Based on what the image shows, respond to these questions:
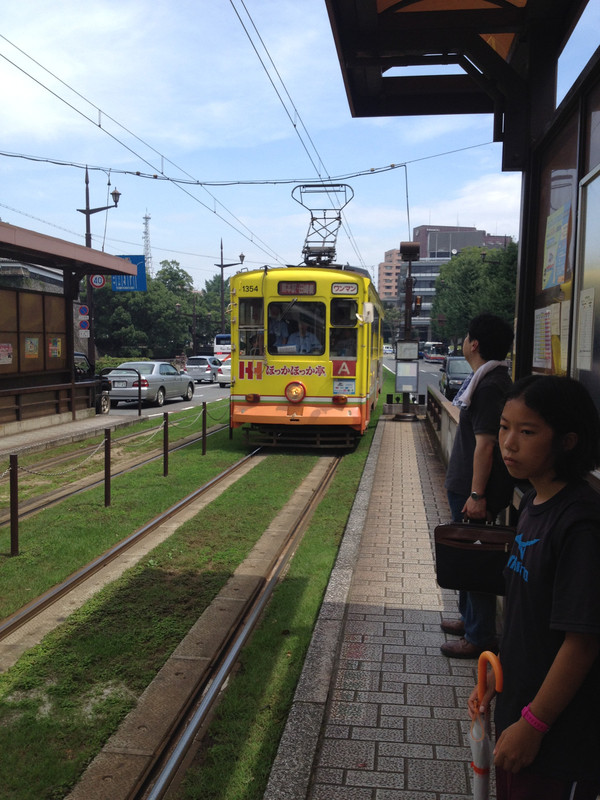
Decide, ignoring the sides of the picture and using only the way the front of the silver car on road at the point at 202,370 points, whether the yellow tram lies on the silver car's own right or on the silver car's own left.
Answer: on the silver car's own right

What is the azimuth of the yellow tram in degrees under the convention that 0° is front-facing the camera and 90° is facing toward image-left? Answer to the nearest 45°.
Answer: approximately 0°

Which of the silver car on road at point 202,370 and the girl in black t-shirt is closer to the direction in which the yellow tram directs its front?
the girl in black t-shirt

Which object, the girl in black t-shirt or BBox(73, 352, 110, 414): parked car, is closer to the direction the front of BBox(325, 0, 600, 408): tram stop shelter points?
the parked car

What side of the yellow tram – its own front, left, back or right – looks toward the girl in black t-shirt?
front

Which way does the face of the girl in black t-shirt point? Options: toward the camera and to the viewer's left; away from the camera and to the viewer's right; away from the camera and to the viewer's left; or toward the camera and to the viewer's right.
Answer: toward the camera and to the viewer's left

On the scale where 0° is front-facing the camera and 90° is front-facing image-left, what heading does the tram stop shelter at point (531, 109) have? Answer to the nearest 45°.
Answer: approximately 90°

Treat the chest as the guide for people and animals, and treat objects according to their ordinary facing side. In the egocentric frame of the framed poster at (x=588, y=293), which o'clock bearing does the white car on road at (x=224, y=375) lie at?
The white car on road is roughly at 2 o'clock from the framed poster.
